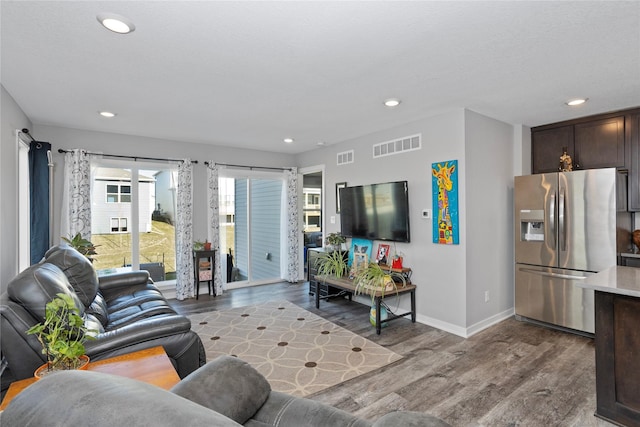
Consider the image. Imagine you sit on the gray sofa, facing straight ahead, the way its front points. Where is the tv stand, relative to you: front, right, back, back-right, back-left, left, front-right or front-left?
front

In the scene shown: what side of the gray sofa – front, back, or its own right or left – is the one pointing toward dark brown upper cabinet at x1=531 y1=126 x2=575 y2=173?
front

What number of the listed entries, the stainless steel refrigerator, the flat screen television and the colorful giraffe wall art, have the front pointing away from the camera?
0

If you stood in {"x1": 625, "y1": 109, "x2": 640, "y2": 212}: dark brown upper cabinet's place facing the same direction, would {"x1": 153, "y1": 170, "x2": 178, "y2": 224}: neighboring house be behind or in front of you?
in front

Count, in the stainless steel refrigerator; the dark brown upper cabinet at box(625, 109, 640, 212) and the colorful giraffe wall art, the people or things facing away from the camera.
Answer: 0

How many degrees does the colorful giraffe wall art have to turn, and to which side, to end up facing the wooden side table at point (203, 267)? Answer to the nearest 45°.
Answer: approximately 45° to its right

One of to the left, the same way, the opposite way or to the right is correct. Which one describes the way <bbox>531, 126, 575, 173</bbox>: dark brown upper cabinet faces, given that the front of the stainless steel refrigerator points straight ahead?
the same way

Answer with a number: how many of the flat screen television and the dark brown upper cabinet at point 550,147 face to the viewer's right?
0

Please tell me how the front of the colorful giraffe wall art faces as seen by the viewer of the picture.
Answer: facing the viewer and to the left of the viewer

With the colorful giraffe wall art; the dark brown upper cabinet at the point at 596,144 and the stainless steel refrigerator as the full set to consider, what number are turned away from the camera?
0

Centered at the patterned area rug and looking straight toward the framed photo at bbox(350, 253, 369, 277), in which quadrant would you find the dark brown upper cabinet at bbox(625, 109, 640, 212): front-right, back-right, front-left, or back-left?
front-right

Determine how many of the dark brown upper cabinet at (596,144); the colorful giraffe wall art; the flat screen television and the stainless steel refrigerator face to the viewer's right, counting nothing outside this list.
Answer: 0

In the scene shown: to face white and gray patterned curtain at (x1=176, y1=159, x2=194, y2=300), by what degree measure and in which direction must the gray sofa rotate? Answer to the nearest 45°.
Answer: approximately 45° to its left

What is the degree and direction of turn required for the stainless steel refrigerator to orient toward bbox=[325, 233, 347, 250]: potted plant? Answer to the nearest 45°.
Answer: approximately 45° to its right
